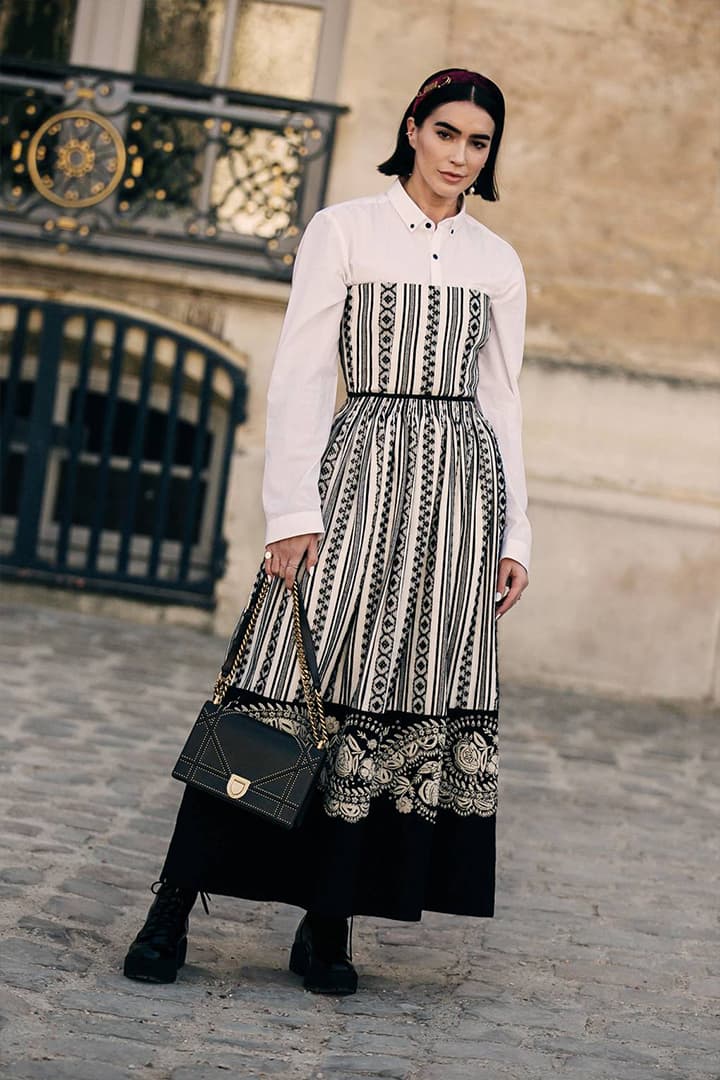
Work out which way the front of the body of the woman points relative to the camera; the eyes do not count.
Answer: toward the camera

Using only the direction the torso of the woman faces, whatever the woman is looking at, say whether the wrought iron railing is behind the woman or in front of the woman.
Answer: behind

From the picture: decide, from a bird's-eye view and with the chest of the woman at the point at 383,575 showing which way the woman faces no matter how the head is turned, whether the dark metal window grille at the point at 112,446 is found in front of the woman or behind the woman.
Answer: behind
